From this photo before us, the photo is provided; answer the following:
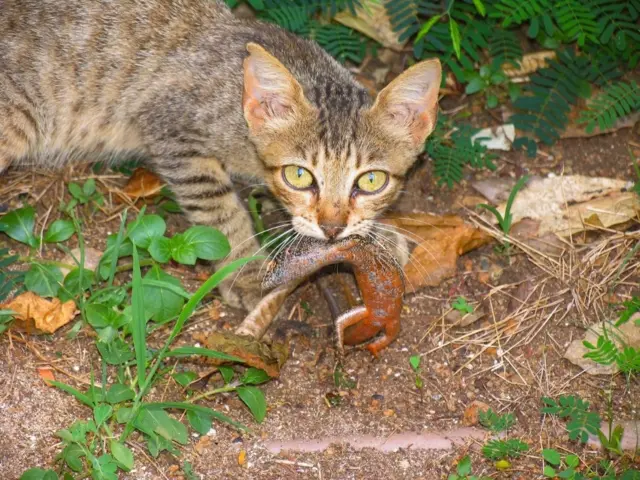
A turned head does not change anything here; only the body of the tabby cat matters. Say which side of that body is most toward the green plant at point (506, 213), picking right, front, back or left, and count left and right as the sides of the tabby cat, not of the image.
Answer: front

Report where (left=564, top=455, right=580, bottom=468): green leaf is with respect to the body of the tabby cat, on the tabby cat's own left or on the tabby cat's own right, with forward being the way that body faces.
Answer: on the tabby cat's own right

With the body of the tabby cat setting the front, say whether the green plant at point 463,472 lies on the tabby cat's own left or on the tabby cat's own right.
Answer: on the tabby cat's own right

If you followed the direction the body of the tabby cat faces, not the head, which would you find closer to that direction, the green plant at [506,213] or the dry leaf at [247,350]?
the green plant

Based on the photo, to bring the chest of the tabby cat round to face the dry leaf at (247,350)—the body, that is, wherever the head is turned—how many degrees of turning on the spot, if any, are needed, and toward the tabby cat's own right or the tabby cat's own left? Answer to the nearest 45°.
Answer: approximately 90° to the tabby cat's own right

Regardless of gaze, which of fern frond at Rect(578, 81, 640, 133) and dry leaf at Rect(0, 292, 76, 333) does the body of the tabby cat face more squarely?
the fern frond

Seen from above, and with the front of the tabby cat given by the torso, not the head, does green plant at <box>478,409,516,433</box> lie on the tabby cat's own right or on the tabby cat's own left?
on the tabby cat's own right

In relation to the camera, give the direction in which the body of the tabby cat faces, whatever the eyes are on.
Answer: to the viewer's right

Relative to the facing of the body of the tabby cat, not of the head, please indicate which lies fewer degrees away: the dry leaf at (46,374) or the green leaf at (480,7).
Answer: the green leaf

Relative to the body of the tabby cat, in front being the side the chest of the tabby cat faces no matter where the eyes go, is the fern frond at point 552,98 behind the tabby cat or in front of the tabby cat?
in front
